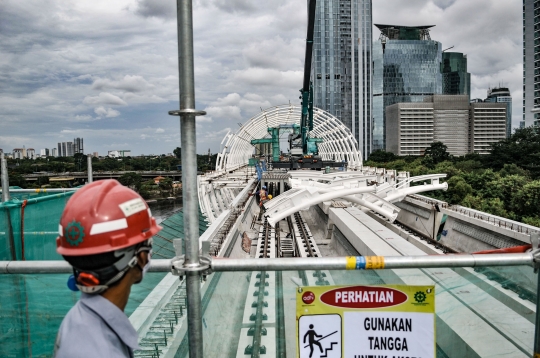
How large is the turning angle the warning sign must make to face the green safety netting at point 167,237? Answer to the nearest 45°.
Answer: approximately 135° to its right

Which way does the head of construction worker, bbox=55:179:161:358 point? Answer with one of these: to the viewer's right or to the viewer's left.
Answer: to the viewer's right

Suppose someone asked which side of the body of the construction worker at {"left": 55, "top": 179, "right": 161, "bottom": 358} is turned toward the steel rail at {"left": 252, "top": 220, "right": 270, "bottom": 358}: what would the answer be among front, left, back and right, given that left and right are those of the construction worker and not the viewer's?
front

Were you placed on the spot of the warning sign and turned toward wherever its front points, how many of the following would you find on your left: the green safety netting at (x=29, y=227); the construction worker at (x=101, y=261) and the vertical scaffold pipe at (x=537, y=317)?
1

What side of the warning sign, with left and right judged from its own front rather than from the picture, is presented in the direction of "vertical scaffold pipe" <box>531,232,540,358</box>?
left

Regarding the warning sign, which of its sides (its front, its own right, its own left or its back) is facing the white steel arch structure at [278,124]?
back

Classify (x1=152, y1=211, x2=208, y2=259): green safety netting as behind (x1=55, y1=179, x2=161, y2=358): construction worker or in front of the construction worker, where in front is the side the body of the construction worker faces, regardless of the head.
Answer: in front

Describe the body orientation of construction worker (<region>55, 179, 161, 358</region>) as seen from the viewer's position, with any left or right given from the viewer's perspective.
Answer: facing away from the viewer and to the right of the viewer

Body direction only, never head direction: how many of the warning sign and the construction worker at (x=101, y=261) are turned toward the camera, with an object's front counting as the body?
1

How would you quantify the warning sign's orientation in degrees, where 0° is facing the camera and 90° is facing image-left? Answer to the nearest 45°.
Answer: approximately 0°

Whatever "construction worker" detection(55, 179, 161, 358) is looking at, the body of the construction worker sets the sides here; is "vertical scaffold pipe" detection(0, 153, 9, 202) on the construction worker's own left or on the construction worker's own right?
on the construction worker's own left

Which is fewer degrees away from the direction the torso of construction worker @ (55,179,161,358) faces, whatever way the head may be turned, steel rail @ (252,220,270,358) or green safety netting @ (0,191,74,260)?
the steel rail

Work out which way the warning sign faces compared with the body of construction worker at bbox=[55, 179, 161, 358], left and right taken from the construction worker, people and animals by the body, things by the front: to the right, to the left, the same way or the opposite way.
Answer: the opposite way
